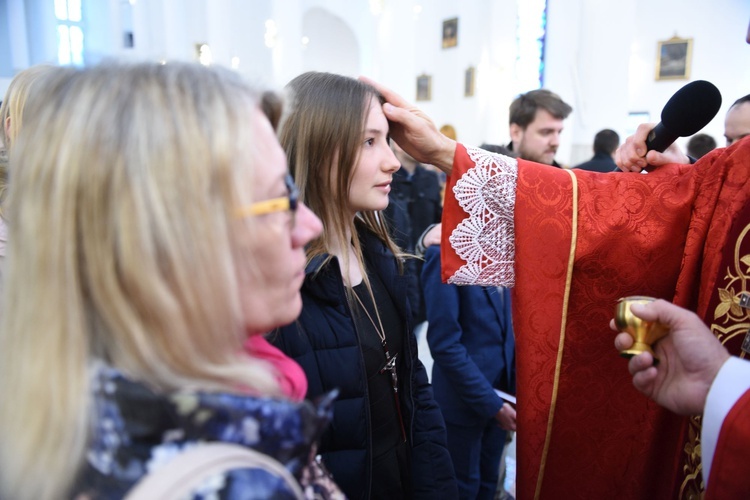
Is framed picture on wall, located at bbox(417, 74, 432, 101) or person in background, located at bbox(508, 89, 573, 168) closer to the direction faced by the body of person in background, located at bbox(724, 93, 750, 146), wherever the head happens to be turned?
the person in background

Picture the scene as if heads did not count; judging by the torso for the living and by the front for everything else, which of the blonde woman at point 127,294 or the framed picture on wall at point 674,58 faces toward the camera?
the framed picture on wall

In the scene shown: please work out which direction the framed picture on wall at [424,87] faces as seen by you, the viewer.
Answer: facing the viewer

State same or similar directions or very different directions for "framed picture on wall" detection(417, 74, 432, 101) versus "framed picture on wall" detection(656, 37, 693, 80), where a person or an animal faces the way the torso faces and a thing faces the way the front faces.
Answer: same or similar directions

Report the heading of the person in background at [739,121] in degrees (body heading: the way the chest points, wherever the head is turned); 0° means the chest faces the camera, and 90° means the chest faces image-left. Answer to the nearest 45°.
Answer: approximately 45°

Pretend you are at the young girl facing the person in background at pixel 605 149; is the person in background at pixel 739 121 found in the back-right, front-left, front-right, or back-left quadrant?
front-right

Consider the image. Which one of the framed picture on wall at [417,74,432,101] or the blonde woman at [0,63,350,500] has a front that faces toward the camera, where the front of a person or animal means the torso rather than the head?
the framed picture on wall

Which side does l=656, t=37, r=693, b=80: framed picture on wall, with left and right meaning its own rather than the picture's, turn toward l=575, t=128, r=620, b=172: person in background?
front

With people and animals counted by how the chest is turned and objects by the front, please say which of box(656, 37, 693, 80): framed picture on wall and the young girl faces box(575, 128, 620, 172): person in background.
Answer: the framed picture on wall

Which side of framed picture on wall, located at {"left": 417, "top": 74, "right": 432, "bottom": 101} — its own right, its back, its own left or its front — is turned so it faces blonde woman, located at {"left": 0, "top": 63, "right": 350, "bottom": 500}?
front

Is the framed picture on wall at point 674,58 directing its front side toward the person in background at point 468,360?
yes

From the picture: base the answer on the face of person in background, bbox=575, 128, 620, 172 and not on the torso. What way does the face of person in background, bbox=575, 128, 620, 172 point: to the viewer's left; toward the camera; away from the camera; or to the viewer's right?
away from the camera

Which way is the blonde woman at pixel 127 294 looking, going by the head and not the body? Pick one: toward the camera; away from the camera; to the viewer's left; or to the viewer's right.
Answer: to the viewer's right

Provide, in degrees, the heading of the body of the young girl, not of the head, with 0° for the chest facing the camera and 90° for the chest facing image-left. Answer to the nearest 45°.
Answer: approximately 315°

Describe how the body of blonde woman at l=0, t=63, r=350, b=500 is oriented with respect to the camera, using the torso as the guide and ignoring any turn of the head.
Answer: to the viewer's right
